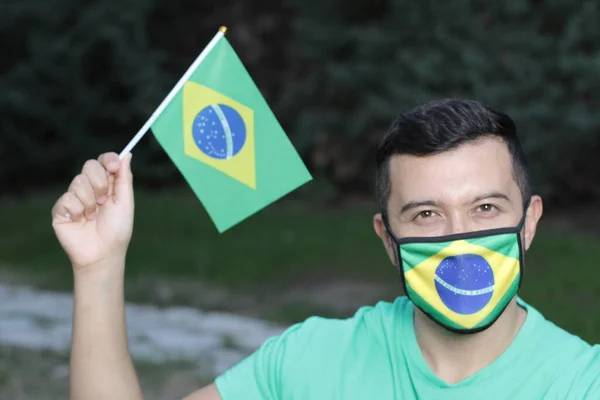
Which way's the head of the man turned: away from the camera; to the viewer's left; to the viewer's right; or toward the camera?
toward the camera

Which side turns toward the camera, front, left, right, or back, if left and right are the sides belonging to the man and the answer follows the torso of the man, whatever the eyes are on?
front
